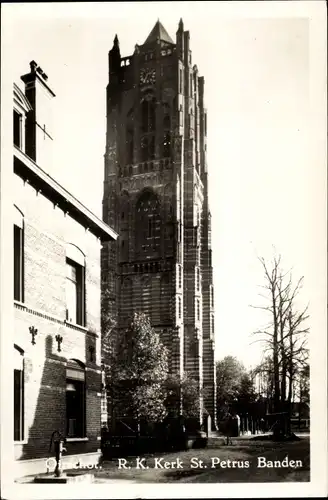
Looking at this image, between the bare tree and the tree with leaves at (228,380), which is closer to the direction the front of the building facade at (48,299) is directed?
the bare tree

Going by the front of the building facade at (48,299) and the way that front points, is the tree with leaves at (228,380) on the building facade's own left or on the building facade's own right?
on the building facade's own left

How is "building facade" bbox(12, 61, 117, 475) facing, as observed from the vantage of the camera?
facing the viewer and to the right of the viewer

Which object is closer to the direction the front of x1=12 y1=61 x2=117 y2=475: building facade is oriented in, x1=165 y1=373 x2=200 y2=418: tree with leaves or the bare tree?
the bare tree
